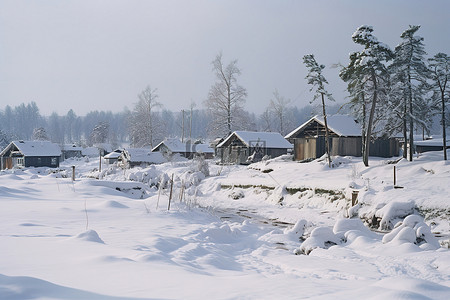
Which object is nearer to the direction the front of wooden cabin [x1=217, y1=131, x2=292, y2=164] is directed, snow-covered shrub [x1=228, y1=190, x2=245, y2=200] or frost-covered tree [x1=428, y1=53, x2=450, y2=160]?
the snow-covered shrub

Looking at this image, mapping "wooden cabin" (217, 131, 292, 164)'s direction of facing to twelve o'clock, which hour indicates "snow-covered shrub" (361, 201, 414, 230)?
The snow-covered shrub is roughly at 10 o'clock from the wooden cabin.

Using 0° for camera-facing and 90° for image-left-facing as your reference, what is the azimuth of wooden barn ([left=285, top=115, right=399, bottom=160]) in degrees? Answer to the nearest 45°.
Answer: approximately 45°

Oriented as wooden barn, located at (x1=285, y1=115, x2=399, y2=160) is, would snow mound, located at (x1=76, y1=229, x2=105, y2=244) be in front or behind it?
in front

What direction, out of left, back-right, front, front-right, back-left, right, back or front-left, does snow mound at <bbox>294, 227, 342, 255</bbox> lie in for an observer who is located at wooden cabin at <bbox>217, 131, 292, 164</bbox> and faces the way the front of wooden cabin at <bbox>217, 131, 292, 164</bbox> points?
front-left

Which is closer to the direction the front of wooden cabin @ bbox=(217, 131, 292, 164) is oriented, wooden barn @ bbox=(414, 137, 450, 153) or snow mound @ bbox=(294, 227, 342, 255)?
the snow mound

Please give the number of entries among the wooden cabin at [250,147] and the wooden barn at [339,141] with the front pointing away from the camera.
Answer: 0

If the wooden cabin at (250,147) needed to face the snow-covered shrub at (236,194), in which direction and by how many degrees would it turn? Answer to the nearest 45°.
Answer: approximately 45° to its left

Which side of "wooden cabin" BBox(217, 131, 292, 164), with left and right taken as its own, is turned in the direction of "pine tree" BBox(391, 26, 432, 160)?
left

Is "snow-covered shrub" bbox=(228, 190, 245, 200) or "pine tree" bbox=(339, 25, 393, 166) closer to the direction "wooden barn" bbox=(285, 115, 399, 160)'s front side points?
the snow-covered shrub
